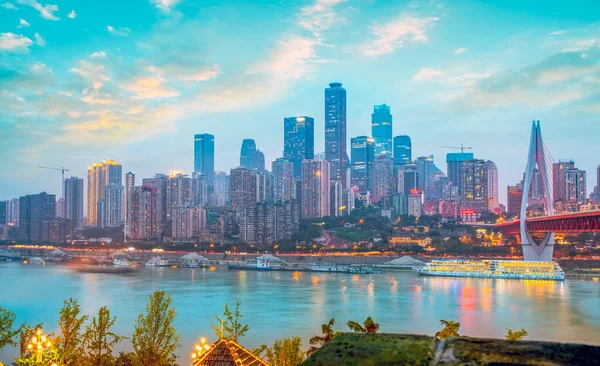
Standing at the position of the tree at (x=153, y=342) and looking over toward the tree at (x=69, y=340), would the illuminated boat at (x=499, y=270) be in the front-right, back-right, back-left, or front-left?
back-right

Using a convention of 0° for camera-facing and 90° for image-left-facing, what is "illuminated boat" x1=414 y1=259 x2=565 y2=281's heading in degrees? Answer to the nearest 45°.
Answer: approximately 90°

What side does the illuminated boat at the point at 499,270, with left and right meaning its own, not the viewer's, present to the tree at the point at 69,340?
left

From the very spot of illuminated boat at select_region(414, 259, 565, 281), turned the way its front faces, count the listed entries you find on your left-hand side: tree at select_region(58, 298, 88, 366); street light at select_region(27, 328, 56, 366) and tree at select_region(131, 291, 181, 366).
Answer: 3

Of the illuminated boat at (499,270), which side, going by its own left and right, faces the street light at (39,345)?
left
